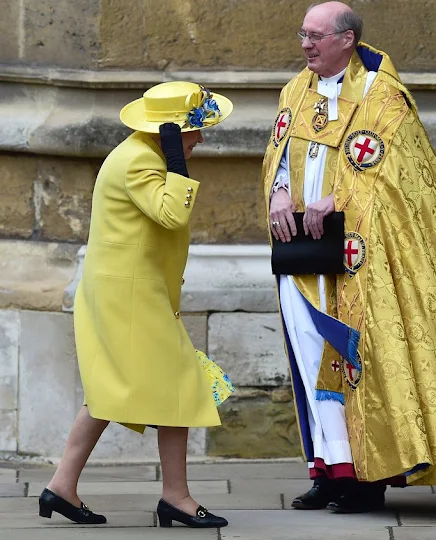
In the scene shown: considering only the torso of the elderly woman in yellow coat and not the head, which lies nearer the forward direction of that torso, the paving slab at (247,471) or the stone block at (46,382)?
the paving slab

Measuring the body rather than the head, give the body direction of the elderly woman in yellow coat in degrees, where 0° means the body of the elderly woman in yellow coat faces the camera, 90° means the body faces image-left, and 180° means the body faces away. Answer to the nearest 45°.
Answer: approximately 270°

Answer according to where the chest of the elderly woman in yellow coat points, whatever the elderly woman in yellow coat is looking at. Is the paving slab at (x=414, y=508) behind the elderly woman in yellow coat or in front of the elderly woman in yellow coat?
in front

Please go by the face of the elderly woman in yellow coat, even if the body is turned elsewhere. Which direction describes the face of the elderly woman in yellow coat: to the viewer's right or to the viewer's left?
to the viewer's right

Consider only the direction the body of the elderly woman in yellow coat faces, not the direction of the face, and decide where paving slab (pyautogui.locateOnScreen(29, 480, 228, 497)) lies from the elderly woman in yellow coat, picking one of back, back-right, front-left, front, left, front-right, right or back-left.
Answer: left
